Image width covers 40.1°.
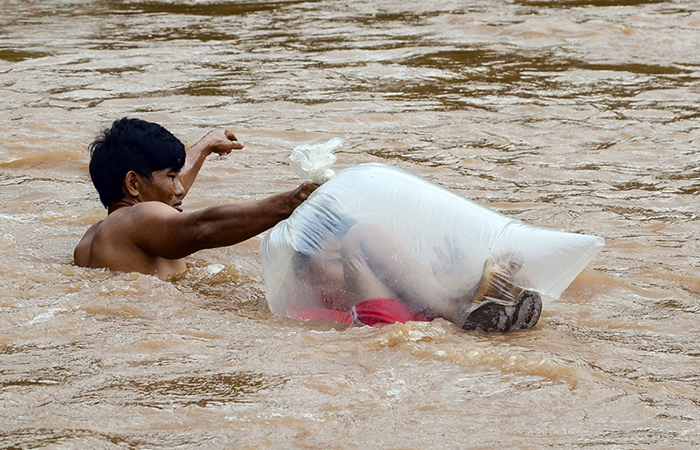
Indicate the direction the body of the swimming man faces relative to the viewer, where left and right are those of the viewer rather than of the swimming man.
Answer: facing to the right of the viewer
